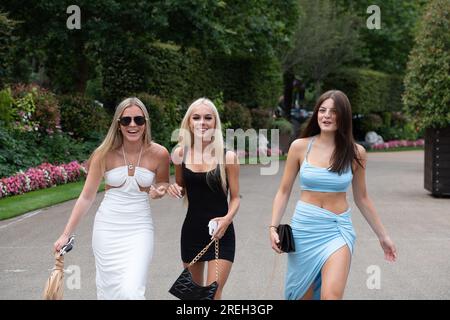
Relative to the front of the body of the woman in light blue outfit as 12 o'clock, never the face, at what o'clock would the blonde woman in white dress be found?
The blonde woman in white dress is roughly at 3 o'clock from the woman in light blue outfit.

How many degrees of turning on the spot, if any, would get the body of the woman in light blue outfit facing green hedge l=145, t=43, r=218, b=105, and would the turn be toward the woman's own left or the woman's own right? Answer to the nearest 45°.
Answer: approximately 180°

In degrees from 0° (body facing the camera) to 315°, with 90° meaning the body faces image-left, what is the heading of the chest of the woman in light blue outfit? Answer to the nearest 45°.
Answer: approximately 0°

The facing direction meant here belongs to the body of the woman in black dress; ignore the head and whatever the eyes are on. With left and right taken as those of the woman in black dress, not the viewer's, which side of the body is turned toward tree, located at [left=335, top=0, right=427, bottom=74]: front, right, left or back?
back

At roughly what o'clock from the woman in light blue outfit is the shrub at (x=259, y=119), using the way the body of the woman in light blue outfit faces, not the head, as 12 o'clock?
The shrub is roughly at 6 o'clock from the woman in light blue outfit.

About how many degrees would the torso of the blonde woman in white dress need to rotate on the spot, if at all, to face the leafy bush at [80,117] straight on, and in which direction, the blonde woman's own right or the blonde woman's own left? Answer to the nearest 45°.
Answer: approximately 180°

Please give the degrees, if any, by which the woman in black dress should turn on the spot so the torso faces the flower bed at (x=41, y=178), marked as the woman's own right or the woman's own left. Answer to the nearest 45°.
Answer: approximately 180°

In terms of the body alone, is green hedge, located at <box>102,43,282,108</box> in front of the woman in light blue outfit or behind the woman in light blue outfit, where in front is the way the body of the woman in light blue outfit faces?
behind
